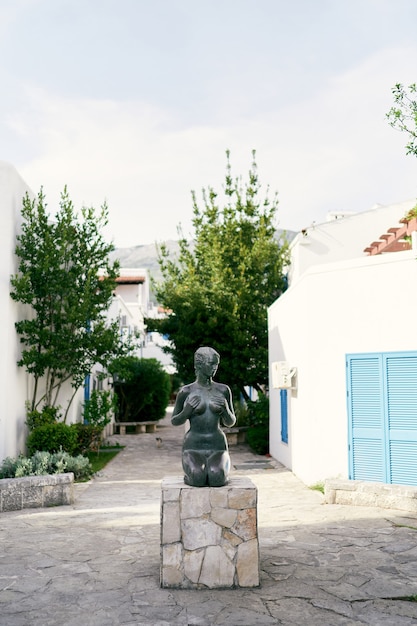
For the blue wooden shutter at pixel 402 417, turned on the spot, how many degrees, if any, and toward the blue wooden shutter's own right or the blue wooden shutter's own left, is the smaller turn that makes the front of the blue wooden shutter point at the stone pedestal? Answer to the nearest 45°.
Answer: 0° — it already faces it

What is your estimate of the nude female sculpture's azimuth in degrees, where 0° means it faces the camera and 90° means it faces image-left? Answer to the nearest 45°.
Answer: approximately 0°

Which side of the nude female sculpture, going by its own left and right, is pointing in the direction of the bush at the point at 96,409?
back
